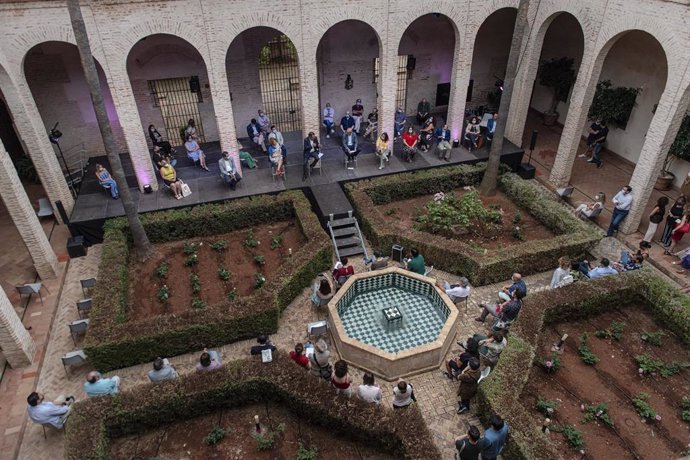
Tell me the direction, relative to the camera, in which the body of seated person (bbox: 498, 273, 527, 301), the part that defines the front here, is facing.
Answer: to the viewer's left

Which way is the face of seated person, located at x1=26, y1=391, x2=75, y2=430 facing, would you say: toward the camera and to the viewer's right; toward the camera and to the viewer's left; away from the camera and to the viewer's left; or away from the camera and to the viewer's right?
away from the camera and to the viewer's right

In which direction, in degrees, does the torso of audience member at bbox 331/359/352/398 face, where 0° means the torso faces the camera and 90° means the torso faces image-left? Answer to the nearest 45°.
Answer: approximately 180°

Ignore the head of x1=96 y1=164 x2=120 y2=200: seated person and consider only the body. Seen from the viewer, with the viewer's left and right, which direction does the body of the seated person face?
facing the viewer and to the right of the viewer

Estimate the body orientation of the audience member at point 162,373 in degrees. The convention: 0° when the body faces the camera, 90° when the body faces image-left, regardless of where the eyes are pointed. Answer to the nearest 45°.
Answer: approximately 180°

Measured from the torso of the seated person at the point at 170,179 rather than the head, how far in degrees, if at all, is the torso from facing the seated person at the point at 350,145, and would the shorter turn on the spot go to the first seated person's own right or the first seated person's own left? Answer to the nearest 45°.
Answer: approximately 45° to the first seated person's own left

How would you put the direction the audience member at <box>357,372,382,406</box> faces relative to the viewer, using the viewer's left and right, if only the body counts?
facing away from the viewer

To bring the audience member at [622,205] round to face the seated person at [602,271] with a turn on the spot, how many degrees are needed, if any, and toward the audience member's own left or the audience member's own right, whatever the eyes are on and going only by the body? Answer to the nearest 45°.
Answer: approximately 45° to the audience member's own left

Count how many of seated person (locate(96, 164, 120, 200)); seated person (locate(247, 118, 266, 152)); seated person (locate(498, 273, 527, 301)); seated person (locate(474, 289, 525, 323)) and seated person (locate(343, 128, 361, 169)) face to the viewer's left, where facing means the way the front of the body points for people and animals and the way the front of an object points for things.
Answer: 2

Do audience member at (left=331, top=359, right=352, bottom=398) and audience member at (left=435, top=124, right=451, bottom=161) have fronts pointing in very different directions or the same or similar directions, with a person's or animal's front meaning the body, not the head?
very different directions
